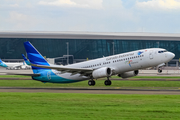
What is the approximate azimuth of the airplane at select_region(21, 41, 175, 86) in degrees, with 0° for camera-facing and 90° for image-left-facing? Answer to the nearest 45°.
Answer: approximately 315°
